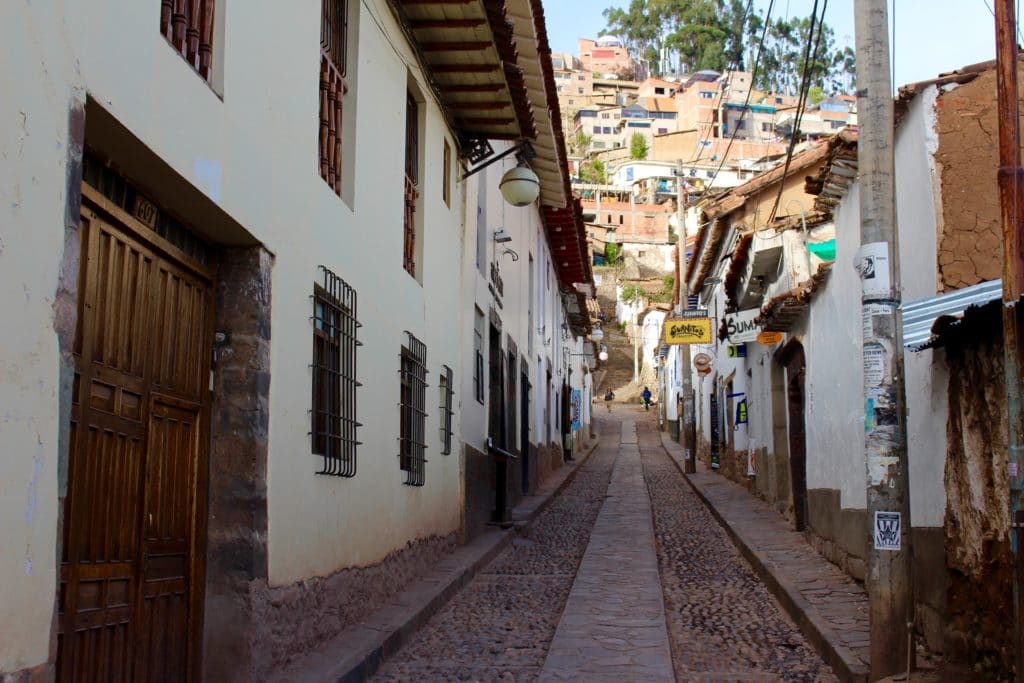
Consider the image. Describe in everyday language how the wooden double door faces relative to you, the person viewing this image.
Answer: facing the viewer and to the right of the viewer

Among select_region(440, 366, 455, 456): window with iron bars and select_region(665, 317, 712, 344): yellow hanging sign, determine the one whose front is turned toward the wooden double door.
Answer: the yellow hanging sign

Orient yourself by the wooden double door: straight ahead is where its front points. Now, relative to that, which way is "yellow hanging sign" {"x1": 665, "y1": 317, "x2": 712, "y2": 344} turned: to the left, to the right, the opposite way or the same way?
to the right

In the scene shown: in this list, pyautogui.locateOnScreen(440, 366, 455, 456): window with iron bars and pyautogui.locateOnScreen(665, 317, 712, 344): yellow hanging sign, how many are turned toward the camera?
1

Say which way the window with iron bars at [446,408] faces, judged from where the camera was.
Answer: facing to the right of the viewer

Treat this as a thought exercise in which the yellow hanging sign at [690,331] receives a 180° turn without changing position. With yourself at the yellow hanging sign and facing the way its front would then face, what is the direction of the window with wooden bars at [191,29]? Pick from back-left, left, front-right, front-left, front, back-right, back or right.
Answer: back

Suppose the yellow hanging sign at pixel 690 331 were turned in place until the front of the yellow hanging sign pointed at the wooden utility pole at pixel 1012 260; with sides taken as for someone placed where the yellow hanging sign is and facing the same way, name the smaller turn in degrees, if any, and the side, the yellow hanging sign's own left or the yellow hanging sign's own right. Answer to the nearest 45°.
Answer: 0° — it already faces it

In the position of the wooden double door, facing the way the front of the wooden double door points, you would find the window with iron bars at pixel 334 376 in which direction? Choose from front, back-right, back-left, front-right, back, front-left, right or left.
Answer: left

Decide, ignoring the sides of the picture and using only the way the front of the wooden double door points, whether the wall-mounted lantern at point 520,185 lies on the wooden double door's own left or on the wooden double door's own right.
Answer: on the wooden double door's own left

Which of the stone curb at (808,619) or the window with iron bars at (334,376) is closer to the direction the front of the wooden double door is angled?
the stone curb

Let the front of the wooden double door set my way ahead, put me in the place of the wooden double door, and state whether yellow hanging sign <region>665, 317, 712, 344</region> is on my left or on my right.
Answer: on my left

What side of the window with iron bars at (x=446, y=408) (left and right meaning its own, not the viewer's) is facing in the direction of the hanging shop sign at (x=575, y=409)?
left

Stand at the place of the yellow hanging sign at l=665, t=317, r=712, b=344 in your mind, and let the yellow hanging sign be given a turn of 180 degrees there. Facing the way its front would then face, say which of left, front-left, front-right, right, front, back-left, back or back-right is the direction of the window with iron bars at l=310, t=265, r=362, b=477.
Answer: back

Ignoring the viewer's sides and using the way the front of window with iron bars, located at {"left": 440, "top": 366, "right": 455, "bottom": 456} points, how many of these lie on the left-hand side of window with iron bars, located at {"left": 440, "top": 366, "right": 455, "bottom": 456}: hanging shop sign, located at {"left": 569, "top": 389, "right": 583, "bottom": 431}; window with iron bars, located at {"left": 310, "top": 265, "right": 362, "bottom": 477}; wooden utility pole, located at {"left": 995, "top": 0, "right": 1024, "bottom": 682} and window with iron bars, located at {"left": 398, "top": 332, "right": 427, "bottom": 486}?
1
